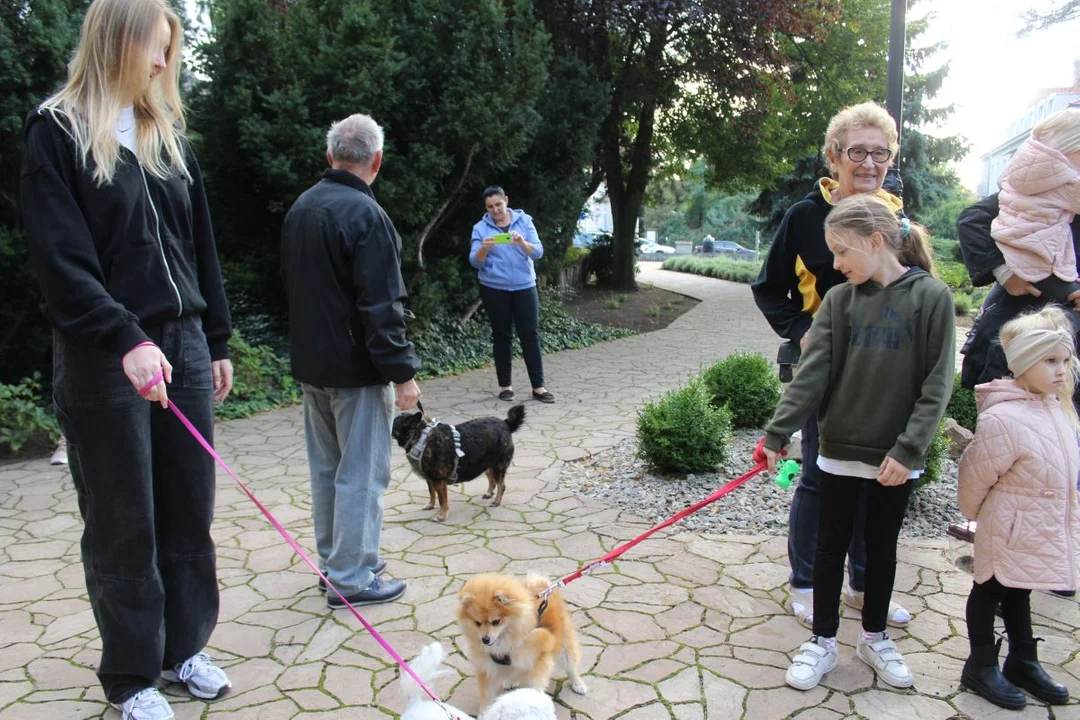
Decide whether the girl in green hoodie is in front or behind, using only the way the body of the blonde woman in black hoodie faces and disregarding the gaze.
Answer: in front

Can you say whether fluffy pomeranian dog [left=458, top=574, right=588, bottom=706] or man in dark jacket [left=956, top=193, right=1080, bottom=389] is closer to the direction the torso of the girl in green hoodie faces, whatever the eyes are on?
the fluffy pomeranian dog

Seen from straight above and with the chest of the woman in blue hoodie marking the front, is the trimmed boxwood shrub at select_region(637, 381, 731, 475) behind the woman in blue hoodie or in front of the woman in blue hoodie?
in front

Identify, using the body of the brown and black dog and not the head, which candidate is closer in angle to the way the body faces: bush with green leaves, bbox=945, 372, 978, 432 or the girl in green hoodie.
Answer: the girl in green hoodie

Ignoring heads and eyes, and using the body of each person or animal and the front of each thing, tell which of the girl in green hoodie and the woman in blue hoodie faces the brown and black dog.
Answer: the woman in blue hoodie

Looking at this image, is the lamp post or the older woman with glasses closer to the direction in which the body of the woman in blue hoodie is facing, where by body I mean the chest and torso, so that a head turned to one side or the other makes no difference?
the older woman with glasses

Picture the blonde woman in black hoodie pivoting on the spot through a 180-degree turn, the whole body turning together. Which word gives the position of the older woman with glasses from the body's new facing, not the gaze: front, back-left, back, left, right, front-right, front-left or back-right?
back-right

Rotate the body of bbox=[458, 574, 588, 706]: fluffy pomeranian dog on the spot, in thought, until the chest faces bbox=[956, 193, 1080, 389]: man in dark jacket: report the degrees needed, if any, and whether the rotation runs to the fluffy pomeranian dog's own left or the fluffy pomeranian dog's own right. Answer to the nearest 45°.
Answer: approximately 180°

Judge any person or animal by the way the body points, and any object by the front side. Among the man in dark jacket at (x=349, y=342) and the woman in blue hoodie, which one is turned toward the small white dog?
the woman in blue hoodie

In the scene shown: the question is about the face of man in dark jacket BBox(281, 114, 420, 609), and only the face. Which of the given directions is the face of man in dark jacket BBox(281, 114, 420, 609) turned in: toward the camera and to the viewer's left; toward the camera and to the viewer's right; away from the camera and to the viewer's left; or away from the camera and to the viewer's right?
away from the camera and to the viewer's right

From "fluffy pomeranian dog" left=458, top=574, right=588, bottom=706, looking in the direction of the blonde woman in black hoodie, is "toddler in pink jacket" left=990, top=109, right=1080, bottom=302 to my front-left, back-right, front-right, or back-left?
back-right

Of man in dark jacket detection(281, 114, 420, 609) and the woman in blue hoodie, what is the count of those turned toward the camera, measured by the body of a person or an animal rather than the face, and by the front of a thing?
1
